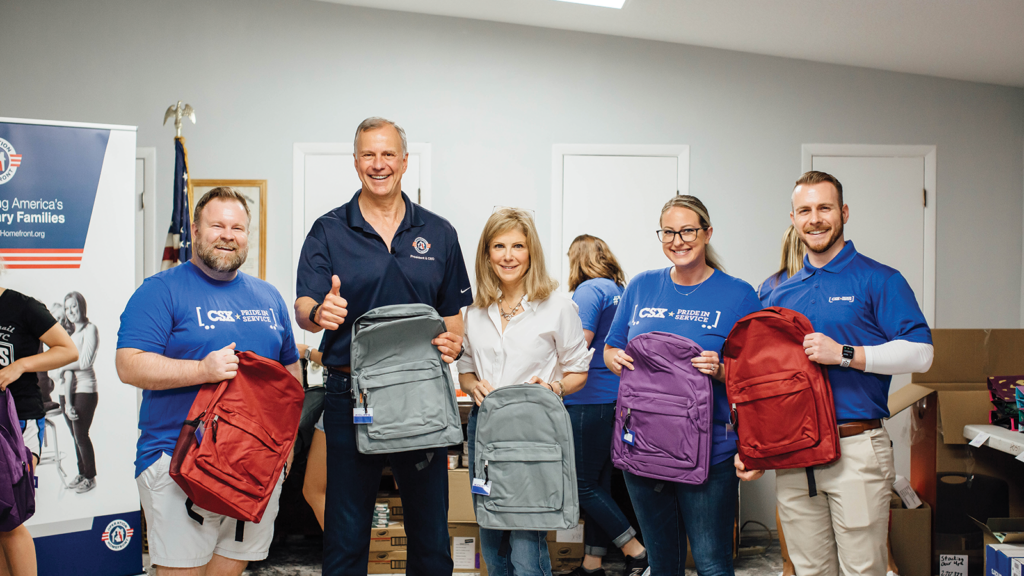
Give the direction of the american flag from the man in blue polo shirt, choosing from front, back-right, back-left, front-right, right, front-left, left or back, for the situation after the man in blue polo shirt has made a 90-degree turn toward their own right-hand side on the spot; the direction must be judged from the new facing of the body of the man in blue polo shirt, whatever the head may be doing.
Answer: front-left

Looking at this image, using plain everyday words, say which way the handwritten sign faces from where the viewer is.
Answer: facing the viewer

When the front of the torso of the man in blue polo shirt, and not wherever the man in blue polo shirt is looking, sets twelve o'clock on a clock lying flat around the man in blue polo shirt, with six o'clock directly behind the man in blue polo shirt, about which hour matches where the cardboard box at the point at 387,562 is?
The cardboard box is roughly at 2 o'clock from the man in blue polo shirt.

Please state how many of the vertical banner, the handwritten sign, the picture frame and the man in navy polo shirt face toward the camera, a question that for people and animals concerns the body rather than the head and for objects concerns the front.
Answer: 4

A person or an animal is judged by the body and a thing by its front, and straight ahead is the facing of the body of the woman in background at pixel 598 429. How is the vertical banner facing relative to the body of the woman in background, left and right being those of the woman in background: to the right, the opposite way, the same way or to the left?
the opposite way

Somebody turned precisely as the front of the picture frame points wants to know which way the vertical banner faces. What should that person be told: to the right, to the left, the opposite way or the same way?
the same way

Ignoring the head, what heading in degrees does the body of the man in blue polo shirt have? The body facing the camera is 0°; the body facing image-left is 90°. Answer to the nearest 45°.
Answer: approximately 45°

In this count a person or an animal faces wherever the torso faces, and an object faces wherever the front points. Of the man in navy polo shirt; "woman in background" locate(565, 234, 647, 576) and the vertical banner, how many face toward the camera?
2

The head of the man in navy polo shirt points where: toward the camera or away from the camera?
toward the camera

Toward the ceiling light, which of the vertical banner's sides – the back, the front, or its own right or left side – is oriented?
left

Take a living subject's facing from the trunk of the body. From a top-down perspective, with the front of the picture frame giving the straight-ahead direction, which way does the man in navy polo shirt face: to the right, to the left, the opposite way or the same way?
the same way

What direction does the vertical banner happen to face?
toward the camera

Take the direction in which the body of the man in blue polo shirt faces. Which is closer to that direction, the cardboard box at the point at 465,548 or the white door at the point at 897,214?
the cardboard box

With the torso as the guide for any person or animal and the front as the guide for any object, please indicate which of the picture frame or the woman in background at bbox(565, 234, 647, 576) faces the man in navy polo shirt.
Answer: the picture frame

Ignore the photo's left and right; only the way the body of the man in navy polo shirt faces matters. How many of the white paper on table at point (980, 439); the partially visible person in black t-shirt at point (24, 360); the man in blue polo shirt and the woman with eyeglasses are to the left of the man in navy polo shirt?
3

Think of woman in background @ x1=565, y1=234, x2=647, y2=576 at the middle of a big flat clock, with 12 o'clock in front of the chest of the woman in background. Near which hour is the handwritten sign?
The handwritten sign is roughly at 4 o'clock from the woman in background.

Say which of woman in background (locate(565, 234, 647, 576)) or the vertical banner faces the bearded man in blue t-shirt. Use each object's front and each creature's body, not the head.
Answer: the vertical banner

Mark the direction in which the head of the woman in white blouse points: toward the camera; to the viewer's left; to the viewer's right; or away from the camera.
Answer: toward the camera

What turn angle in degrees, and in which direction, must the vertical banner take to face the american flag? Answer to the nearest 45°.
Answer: approximately 135° to its left

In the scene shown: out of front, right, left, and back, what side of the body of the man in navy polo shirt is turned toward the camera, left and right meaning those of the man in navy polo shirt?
front

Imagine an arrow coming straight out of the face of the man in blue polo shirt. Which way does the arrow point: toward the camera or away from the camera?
toward the camera
